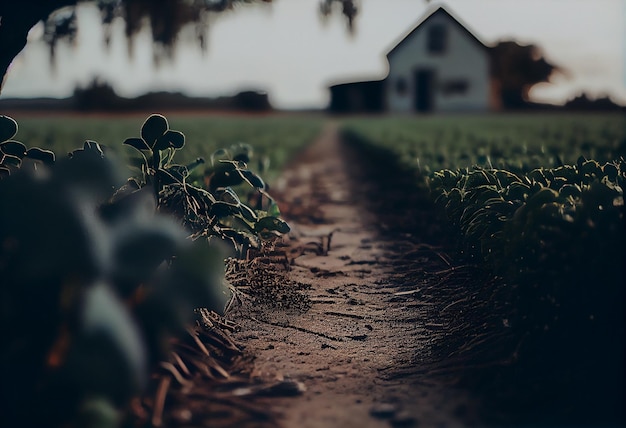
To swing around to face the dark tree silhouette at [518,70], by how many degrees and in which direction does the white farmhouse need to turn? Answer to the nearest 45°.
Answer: approximately 135° to its left

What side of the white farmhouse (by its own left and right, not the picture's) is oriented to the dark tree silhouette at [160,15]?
front

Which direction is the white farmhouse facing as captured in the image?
toward the camera

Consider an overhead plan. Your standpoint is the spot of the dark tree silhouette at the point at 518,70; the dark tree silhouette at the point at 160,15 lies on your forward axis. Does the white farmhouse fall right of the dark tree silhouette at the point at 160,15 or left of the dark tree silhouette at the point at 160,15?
right
